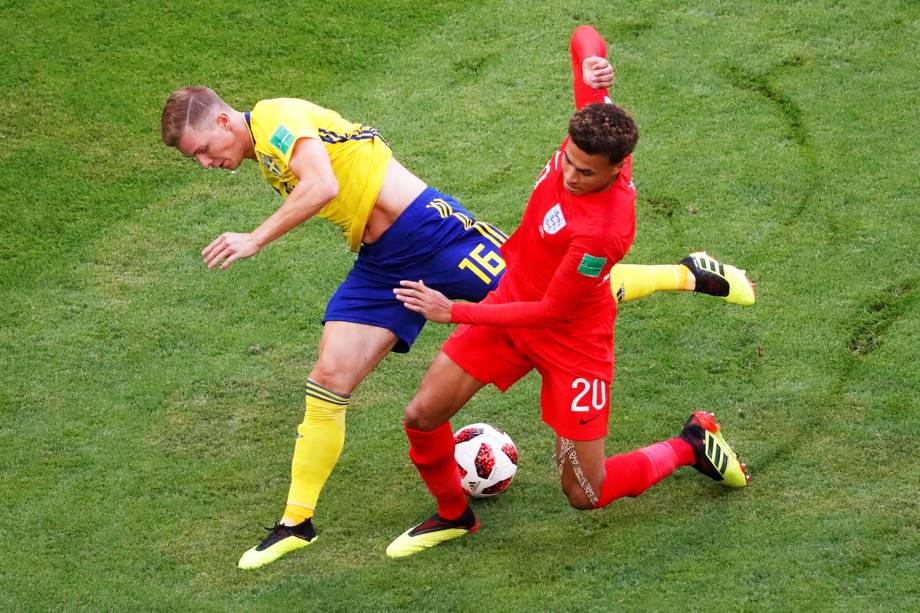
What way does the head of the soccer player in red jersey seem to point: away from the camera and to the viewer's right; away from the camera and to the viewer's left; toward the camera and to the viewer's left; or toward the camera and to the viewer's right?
toward the camera and to the viewer's left
